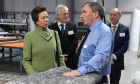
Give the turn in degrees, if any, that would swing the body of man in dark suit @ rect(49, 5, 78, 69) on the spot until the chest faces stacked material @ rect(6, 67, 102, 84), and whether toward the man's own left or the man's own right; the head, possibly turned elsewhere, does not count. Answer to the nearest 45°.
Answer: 0° — they already face it

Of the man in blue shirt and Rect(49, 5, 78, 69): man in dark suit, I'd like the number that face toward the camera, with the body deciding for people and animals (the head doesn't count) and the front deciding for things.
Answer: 1

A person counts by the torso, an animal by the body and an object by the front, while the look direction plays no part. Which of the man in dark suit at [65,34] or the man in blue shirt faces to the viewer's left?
the man in blue shirt

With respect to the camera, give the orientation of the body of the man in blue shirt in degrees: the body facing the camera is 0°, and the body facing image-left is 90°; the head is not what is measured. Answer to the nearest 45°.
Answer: approximately 90°

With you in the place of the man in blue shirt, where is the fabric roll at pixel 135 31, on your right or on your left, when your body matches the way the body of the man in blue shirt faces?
on your right

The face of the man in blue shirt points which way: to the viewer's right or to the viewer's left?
to the viewer's left

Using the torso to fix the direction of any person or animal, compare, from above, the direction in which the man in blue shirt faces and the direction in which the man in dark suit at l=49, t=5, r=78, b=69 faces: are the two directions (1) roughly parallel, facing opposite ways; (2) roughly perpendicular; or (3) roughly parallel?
roughly perpendicular

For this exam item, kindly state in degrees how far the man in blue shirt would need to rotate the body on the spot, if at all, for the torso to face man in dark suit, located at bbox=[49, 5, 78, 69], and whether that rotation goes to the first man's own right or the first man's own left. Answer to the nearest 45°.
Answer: approximately 90° to the first man's own right
